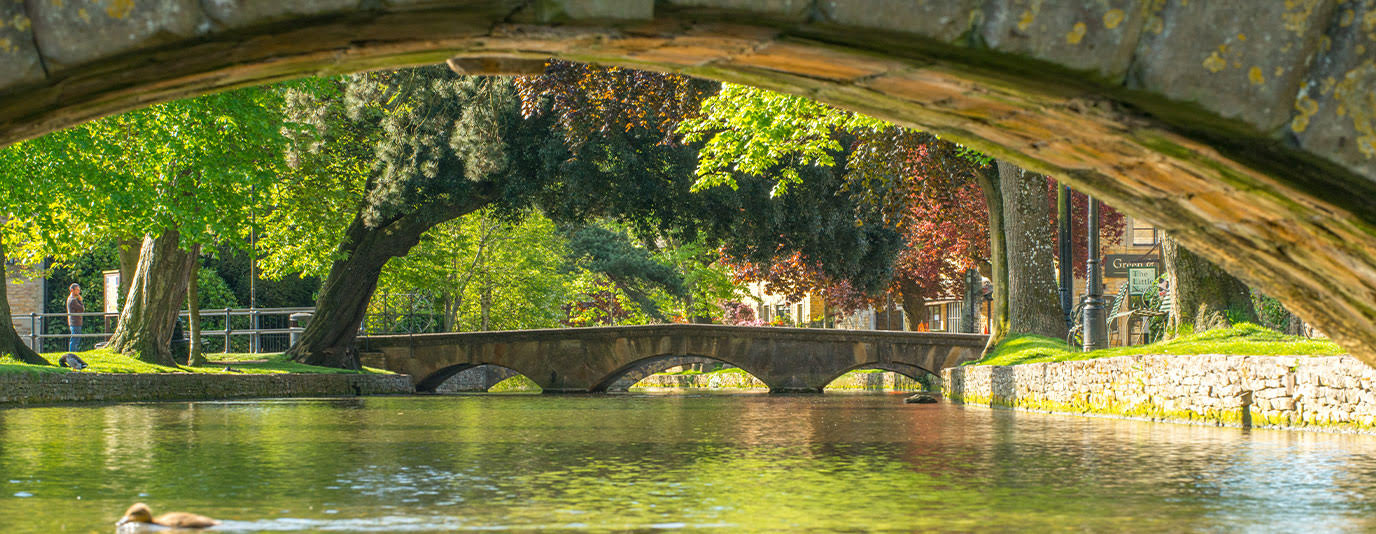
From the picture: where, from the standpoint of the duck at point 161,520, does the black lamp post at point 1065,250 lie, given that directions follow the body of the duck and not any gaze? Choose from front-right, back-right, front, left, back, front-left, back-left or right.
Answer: back-right

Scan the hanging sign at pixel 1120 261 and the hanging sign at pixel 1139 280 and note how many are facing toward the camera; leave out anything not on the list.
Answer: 2

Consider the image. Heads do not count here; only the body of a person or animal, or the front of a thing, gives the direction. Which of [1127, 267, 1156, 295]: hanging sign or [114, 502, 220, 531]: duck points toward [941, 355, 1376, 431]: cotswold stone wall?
the hanging sign

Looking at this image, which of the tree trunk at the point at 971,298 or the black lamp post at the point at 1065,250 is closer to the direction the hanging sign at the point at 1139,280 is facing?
the black lamp post

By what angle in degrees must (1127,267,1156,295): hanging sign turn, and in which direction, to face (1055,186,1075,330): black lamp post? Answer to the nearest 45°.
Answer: approximately 45° to its right

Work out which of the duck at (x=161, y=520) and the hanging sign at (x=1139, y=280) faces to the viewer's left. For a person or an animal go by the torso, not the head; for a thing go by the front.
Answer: the duck

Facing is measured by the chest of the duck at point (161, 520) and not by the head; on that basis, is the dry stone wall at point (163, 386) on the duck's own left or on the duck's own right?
on the duck's own right

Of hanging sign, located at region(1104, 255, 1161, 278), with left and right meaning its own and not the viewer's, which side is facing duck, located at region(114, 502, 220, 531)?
front

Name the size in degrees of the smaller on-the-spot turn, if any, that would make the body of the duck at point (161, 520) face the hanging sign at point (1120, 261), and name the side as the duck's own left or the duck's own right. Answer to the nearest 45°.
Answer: approximately 135° to the duck's own right

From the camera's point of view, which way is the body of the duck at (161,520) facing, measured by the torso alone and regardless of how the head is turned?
to the viewer's left

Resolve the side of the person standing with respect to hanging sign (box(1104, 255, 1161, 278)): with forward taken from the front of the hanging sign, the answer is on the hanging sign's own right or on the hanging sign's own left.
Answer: on the hanging sign's own right

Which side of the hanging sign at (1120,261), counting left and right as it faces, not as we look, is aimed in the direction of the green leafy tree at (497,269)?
right

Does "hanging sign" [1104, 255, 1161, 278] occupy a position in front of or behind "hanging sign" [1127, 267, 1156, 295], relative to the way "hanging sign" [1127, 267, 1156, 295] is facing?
behind
